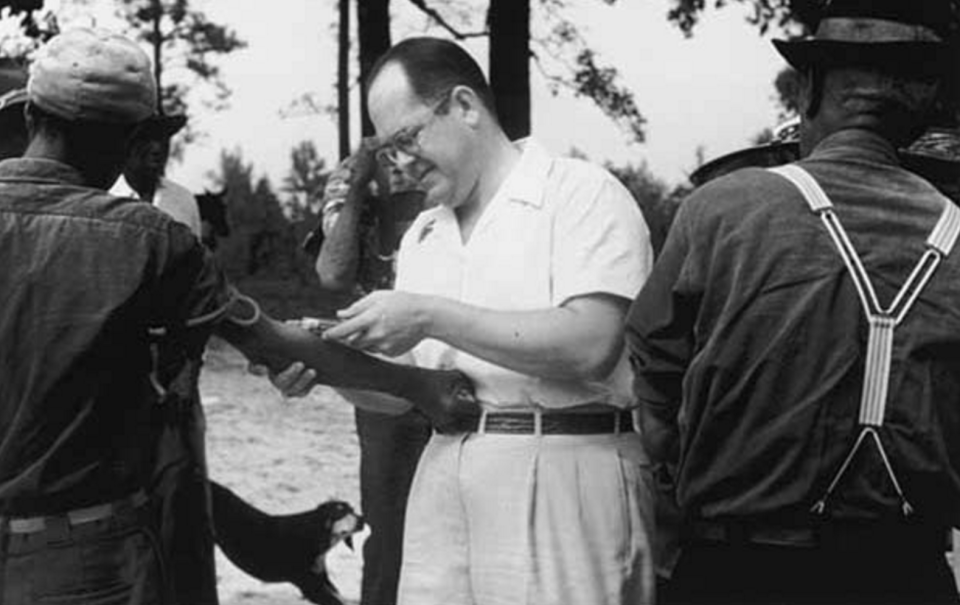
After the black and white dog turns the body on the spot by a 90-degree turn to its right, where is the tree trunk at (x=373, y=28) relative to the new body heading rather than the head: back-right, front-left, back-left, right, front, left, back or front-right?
back

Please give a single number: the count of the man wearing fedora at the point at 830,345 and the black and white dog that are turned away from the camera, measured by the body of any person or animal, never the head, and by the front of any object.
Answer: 1

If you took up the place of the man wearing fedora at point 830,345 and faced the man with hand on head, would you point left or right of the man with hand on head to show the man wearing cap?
left

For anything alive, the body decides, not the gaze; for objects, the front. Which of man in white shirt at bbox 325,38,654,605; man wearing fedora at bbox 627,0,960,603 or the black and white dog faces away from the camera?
the man wearing fedora

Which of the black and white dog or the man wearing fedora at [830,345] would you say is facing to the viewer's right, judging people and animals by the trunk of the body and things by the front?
the black and white dog

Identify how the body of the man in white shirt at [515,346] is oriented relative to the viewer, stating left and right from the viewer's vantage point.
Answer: facing the viewer and to the left of the viewer

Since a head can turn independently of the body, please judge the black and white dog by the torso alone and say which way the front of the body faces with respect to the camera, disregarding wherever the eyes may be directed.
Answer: to the viewer's right

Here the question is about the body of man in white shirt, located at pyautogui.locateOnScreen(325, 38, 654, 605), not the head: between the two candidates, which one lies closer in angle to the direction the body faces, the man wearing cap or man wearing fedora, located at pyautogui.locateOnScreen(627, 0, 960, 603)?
the man wearing cap

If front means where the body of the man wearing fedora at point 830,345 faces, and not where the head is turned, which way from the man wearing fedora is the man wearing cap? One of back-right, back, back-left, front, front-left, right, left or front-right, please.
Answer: left

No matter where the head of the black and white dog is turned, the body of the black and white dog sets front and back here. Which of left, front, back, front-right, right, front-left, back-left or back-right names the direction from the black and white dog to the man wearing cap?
right

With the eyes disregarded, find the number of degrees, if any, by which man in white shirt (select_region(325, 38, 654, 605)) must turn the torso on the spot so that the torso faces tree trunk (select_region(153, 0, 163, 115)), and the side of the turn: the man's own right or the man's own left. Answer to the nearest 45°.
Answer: approximately 135° to the man's own right

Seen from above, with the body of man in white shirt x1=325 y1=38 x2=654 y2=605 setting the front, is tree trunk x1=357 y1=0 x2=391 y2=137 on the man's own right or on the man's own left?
on the man's own right

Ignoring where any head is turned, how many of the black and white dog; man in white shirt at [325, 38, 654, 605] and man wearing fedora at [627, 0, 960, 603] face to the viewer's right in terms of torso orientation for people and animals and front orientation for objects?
1

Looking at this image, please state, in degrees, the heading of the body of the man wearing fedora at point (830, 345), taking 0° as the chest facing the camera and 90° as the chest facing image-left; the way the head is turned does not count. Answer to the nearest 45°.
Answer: approximately 180°
